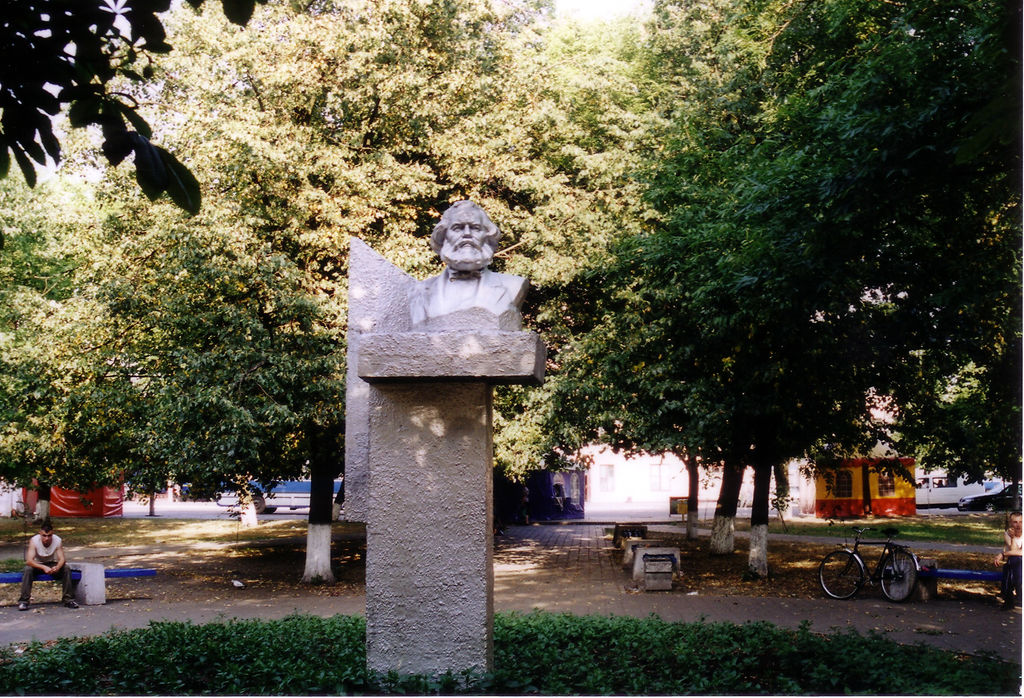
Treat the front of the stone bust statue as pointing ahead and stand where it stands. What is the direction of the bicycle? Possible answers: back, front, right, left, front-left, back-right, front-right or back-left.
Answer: back-left

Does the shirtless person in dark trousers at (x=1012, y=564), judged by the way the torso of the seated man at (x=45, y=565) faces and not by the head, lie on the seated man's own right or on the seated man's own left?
on the seated man's own left

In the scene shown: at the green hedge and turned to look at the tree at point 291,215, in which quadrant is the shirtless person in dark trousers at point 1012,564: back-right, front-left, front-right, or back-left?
front-right

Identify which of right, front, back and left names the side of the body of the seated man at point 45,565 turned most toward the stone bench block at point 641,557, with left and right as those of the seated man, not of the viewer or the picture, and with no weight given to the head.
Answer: left

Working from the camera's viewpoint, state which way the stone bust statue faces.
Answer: facing the viewer
